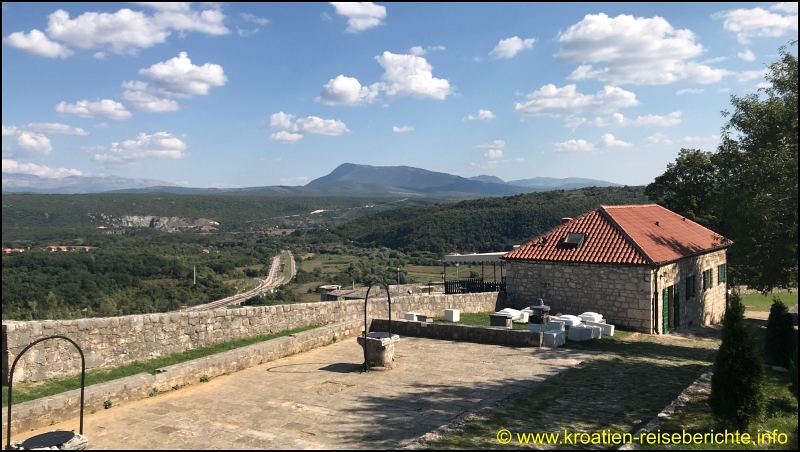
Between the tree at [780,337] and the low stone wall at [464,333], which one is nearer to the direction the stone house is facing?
the tree

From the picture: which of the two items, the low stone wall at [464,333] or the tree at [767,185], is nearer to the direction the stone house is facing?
the tree

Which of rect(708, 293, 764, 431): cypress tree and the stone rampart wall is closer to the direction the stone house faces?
the cypress tree

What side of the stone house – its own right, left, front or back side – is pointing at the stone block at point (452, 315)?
right

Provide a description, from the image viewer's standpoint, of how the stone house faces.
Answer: facing the viewer and to the right of the viewer

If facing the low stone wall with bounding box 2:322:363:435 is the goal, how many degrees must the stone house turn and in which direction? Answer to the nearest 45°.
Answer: approximately 90° to its right

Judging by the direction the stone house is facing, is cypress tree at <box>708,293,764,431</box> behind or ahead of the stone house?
ahead

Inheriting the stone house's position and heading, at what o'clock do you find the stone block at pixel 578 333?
The stone block is roughly at 2 o'clock from the stone house.

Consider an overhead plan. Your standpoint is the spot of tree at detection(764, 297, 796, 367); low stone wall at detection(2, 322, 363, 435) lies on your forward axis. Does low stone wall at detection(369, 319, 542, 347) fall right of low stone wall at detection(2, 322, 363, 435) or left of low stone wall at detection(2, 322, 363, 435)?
right

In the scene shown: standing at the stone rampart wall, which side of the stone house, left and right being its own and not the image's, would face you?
right

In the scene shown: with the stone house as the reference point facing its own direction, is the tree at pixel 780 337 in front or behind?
in front

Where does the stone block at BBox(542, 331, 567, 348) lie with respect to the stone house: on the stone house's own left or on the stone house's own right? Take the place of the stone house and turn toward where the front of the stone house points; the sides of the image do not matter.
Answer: on the stone house's own right
